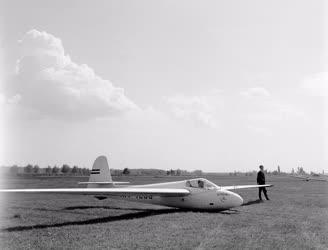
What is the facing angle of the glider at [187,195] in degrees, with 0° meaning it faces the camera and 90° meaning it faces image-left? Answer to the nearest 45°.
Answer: approximately 315°
